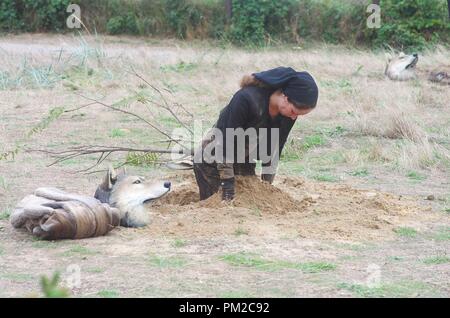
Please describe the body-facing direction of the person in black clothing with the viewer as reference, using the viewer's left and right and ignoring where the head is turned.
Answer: facing the viewer and to the right of the viewer

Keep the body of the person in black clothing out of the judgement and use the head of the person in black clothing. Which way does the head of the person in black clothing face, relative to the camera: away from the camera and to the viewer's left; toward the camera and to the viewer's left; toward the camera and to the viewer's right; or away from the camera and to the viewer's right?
toward the camera and to the viewer's right
